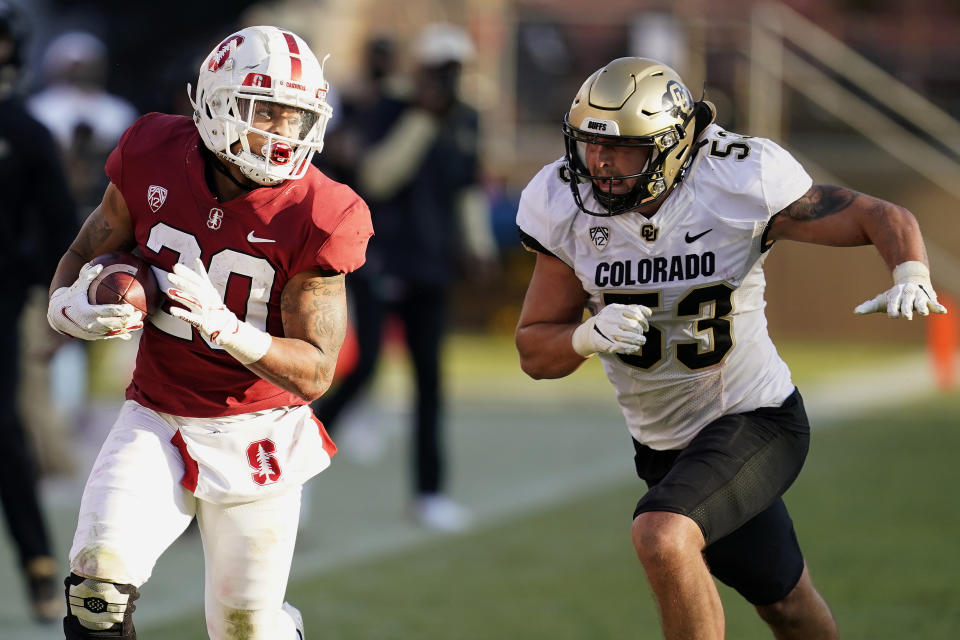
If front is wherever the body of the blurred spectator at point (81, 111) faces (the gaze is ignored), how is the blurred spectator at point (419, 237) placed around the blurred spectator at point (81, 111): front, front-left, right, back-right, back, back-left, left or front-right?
front-left

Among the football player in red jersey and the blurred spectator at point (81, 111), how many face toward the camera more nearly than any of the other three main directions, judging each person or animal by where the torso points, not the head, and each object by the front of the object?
2

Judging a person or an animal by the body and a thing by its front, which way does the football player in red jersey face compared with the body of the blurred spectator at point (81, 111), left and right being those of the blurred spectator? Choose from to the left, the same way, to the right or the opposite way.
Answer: the same way

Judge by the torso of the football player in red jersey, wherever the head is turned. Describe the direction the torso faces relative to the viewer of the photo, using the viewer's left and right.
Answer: facing the viewer

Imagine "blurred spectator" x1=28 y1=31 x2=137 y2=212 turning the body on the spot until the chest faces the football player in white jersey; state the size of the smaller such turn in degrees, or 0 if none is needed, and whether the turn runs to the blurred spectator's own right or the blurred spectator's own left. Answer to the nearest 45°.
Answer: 0° — they already face them

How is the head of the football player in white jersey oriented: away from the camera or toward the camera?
toward the camera

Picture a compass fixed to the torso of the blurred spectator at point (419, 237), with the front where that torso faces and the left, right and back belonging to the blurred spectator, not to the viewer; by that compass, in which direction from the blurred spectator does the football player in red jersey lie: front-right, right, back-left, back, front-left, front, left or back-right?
front-right

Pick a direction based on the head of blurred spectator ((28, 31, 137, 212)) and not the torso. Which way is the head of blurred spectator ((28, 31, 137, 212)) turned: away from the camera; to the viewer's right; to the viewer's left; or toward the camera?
toward the camera

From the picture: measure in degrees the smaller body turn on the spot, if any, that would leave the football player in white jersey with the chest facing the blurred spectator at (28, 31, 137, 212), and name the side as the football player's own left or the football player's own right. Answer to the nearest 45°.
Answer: approximately 90° to the football player's own right

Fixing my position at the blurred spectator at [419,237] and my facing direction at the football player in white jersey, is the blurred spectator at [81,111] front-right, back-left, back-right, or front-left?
back-right

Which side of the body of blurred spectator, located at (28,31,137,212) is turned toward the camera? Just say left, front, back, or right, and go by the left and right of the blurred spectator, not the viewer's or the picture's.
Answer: front
